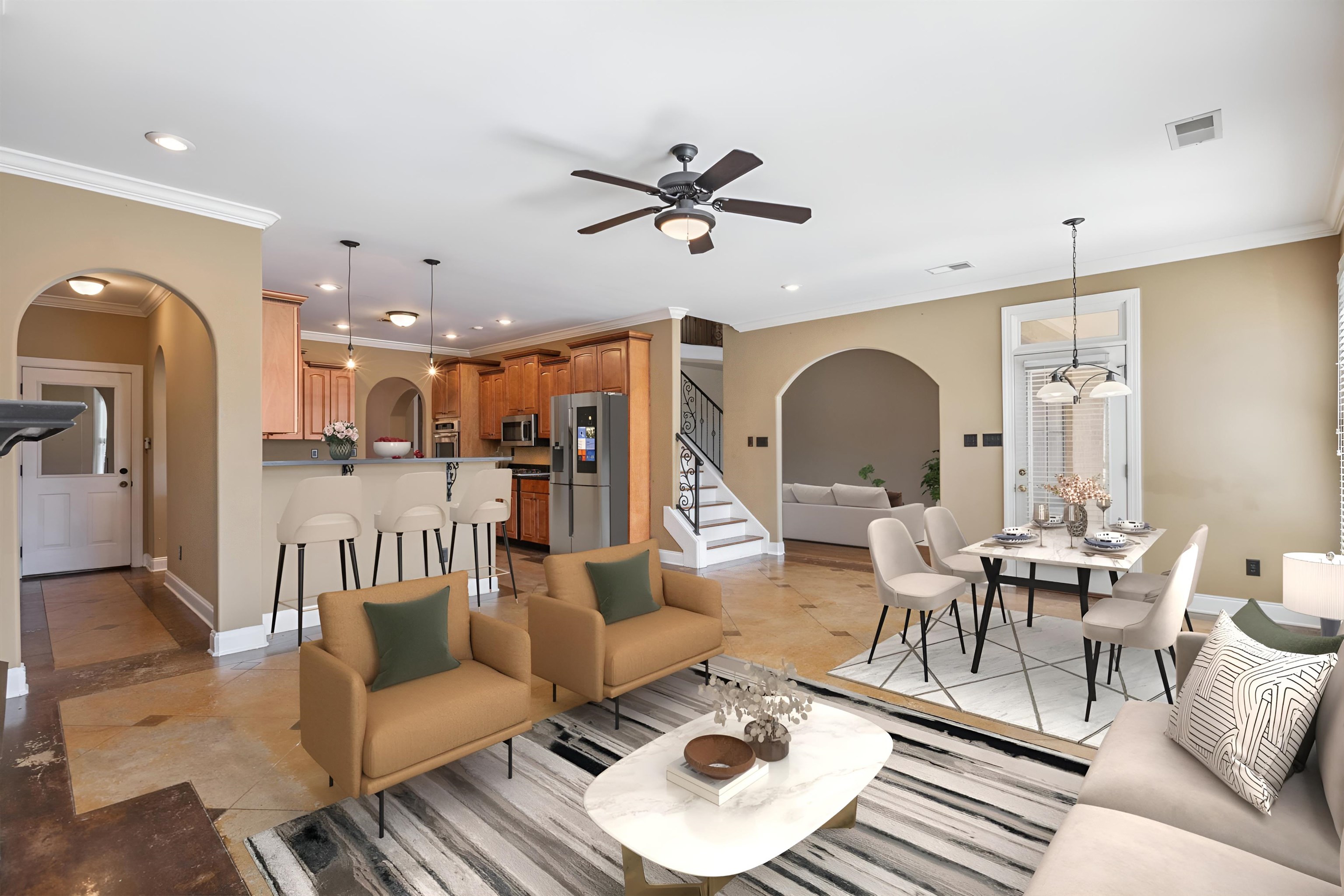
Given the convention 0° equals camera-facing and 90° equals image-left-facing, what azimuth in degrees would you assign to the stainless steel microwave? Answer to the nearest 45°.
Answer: approximately 45°

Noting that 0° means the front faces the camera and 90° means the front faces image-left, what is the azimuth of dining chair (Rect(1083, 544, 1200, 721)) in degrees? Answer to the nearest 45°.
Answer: approximately 90°

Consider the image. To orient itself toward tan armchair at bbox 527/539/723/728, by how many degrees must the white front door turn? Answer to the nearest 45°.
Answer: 0° — it already faces it

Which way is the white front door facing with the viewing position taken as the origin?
facing the viewer

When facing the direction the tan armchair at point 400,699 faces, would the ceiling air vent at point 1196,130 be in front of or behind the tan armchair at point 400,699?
in front

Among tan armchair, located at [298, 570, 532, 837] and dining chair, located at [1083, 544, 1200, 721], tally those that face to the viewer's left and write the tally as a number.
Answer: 1

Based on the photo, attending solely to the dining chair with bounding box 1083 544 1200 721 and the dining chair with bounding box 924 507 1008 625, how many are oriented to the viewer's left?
1

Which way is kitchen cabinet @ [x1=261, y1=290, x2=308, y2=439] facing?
to the viewer's right

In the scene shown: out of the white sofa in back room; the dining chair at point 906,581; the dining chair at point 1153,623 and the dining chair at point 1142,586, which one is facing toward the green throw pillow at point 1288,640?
the dining chair at point 906,581

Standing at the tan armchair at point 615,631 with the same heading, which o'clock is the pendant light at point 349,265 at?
The pendant light is roughly at 6 o'clock from the tan armchair.

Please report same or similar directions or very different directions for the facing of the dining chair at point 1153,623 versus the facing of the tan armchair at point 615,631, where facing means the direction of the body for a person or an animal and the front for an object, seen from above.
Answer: very different directions

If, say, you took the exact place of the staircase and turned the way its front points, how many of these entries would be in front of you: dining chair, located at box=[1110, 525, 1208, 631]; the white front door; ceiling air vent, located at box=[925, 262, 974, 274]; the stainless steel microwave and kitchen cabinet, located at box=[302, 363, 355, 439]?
2

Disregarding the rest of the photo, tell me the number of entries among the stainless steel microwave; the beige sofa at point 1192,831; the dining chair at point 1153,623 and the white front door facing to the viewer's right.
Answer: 0
